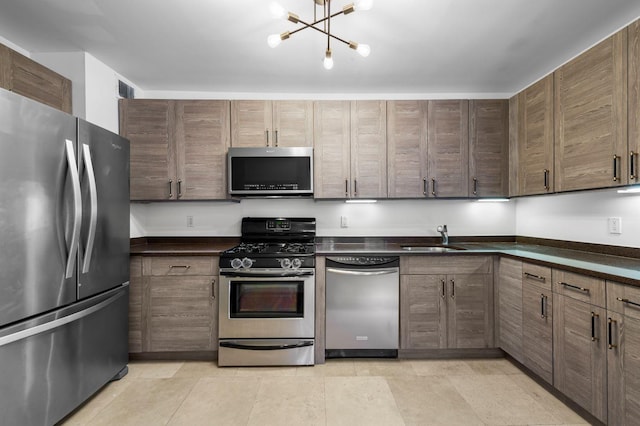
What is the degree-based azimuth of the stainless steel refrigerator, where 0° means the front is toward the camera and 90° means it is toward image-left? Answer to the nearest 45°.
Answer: approximately 315°

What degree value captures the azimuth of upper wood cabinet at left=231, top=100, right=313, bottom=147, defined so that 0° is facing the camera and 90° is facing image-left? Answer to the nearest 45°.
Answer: approximately 0°

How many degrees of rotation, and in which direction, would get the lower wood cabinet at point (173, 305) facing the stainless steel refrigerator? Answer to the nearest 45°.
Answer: approximately 45° to its right

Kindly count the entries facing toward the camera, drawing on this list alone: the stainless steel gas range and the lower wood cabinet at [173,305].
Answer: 2
